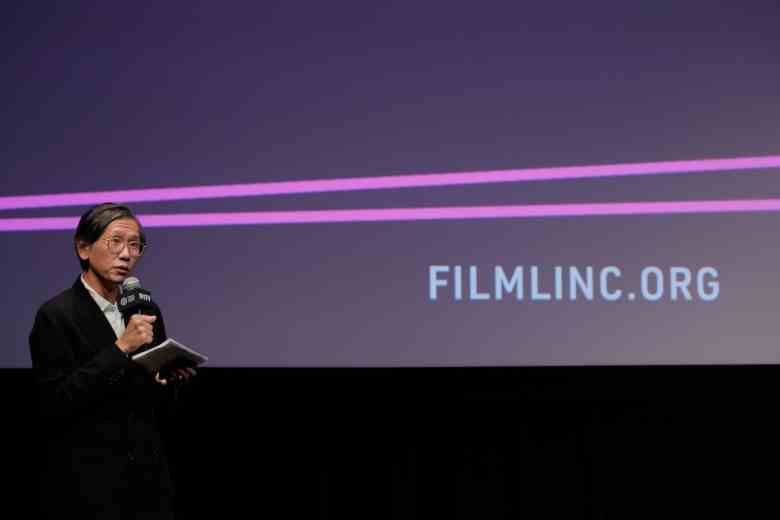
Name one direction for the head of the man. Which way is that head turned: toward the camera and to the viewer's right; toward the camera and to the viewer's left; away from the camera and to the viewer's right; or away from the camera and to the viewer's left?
toward the camera and to the viewer's right

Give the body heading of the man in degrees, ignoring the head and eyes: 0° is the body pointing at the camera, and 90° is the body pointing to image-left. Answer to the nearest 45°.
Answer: approximately 315°
